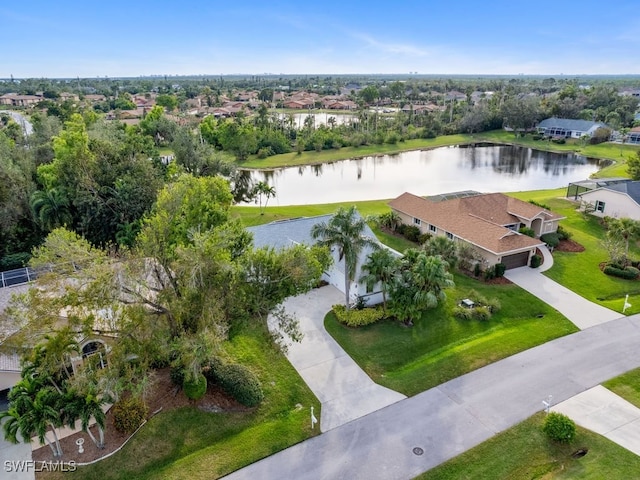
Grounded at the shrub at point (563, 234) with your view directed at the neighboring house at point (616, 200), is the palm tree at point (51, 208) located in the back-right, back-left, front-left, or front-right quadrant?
back-left

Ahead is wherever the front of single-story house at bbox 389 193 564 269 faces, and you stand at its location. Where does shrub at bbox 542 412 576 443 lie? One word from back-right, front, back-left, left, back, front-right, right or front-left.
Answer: front-right

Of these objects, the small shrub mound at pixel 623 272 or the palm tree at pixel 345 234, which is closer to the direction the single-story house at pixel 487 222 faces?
the small shrub mound

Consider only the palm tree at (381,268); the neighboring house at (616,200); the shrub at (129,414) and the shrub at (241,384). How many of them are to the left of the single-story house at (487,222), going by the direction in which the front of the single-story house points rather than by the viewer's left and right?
1

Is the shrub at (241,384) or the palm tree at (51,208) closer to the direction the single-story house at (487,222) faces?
the shrub

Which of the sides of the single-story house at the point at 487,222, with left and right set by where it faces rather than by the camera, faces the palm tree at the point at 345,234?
right

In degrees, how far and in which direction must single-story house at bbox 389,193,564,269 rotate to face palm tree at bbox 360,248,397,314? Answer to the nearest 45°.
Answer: approximately 45° to its right

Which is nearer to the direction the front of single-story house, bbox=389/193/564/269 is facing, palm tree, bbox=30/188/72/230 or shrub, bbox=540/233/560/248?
the shrub

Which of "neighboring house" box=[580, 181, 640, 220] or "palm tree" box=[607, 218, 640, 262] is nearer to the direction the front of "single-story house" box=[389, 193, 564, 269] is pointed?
the palm tree

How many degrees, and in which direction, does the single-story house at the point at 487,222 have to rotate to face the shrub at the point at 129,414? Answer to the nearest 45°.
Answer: approximately 90° to its right

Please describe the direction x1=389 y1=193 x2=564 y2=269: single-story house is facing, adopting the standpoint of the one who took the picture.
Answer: facing the viewer and to the right of the viewer

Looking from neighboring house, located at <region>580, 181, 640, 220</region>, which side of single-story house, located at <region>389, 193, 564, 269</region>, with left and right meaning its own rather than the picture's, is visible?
left
